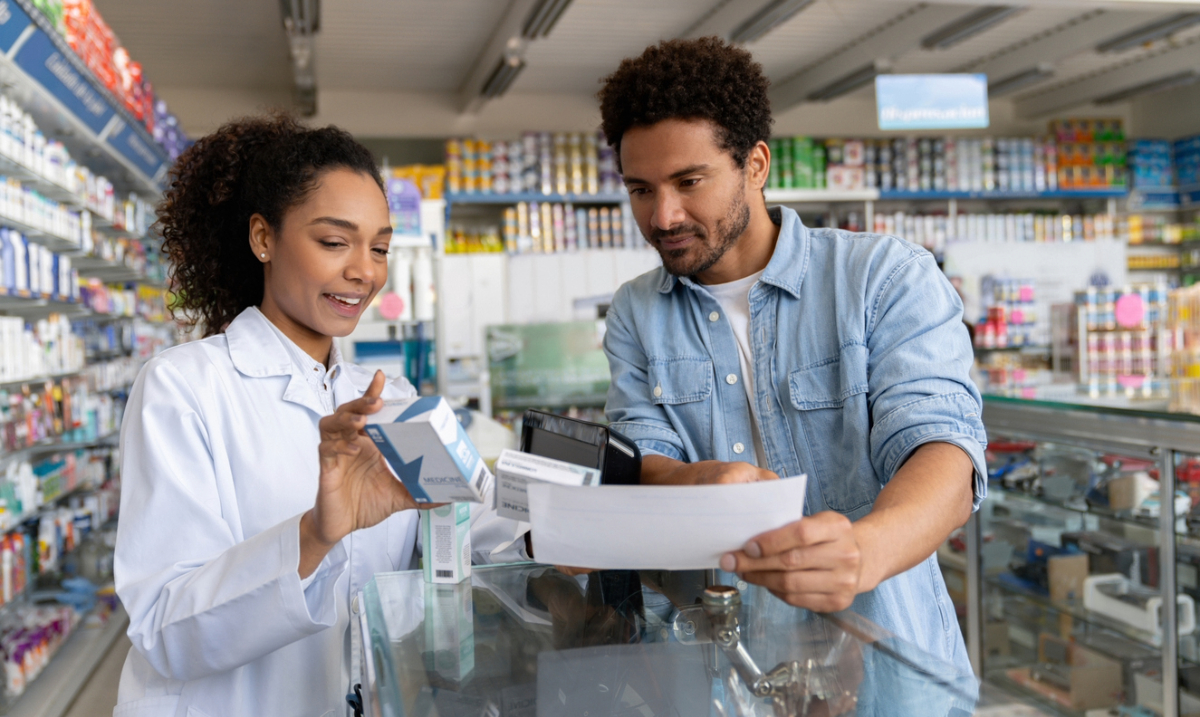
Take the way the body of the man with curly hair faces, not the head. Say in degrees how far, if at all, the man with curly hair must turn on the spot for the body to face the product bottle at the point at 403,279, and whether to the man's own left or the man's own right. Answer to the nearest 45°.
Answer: approximately 90° to the man's own right

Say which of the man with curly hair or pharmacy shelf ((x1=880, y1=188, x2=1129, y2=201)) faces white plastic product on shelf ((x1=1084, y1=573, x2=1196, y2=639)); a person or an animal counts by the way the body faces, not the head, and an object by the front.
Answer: the pharmacy shelf

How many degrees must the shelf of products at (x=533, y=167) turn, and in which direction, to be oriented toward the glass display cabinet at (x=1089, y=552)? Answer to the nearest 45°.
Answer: approximately 45° to its left

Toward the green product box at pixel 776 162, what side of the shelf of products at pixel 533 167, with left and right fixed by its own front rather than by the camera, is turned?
left

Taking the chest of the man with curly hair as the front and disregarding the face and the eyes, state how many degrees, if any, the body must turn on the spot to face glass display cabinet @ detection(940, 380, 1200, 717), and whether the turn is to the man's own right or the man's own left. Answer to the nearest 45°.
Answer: approximately 180°

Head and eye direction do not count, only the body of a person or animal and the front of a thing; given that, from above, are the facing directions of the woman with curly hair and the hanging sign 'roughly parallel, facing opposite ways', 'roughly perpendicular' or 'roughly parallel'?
roughly perpendicular

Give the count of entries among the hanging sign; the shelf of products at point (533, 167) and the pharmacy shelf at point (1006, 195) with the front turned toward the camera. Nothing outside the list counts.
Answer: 3

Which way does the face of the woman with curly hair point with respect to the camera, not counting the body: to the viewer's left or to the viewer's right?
to the viewer's right

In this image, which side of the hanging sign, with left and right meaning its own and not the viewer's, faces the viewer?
front

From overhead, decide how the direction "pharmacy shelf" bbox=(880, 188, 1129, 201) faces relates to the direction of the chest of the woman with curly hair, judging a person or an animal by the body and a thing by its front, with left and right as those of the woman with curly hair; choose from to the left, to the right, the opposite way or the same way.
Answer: to the right

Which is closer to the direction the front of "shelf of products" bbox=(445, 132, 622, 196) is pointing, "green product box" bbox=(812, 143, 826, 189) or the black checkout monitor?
the black checkout monitor
